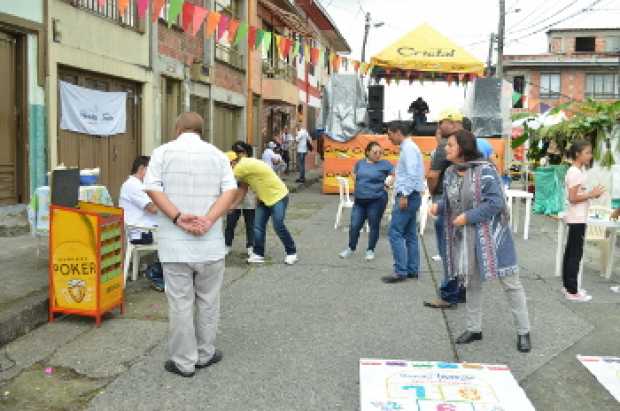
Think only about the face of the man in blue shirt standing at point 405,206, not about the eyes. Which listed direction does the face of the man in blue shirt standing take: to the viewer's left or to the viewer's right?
to the viewer's left

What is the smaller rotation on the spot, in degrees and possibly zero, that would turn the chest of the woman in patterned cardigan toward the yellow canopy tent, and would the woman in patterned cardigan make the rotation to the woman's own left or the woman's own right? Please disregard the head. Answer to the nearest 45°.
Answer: approximately 135° to the woman's own right

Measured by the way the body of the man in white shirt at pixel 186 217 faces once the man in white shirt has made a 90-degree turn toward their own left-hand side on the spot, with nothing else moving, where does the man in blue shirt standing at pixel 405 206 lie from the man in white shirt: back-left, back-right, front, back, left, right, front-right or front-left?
back-right

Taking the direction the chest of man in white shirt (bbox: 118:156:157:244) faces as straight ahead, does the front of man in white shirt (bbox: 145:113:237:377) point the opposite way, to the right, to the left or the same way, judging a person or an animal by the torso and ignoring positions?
to the left

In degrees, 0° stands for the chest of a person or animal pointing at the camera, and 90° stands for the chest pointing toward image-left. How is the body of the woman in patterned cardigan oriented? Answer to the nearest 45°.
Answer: approximately 45°

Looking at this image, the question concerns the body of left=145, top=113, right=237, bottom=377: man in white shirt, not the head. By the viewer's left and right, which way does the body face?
facing away from the viewer

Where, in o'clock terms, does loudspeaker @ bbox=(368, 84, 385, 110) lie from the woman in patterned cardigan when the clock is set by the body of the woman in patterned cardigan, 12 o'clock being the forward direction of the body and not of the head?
The loudspeaker is roughly at 4 o'clock from the woman in patterned cardigan.

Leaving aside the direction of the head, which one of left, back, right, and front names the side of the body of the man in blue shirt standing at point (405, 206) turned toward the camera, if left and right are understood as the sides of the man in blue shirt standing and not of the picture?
left

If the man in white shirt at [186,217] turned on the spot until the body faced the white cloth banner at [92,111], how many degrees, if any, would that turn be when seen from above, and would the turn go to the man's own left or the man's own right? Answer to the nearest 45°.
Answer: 0° — they already face it

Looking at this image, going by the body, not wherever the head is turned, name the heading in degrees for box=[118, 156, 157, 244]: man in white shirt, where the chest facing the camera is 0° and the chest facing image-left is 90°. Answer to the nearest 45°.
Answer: approximately 270°

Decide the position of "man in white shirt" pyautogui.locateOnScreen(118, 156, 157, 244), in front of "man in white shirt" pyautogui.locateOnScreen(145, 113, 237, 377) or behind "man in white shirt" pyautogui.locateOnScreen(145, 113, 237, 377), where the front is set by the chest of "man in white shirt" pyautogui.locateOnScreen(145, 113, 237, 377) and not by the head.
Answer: in front

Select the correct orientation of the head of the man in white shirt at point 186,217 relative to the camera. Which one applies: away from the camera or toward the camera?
away from the camera

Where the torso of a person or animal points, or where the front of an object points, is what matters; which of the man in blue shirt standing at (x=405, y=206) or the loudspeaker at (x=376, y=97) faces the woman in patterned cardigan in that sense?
the loudspeaker

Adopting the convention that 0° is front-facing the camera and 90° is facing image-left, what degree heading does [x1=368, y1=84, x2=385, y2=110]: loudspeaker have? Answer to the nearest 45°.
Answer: approximately 0°
